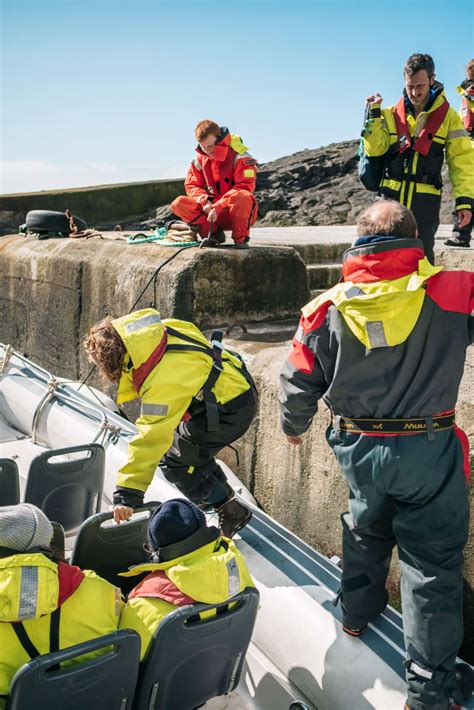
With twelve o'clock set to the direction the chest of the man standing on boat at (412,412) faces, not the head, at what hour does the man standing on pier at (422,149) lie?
the man standing on pier at (422,149) is roughly at 12 o'clock from the man standing on boat at (412,412).

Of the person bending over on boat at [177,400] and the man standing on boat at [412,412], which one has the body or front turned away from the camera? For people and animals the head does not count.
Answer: the man standing on boat at [412,412]

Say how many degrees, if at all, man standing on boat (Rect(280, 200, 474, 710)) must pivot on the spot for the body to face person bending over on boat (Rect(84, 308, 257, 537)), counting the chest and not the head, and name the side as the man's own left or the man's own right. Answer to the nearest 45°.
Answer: approximately 45° to the man's own left

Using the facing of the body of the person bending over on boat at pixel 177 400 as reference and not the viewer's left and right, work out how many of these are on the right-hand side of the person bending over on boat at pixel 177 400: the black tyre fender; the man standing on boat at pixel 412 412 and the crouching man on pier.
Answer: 2

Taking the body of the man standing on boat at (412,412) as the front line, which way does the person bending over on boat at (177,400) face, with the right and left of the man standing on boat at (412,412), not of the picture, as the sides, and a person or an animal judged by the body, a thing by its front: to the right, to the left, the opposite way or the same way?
to the left

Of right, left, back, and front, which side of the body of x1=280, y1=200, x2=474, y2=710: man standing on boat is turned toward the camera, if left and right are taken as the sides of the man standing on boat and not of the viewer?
back

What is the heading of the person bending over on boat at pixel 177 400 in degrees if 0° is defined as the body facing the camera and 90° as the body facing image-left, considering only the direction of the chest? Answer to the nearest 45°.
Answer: approximately 90°

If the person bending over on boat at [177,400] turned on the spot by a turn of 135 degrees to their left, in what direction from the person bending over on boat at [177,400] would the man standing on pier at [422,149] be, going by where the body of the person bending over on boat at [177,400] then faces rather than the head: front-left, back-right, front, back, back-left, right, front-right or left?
left

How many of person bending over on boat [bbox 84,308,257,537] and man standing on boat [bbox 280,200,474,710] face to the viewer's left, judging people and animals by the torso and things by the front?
1
